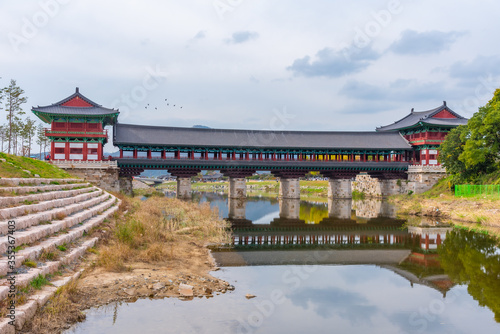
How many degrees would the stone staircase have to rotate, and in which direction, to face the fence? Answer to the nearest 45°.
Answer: approximately 45° to its left

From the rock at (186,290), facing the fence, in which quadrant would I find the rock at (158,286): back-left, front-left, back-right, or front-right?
back-left

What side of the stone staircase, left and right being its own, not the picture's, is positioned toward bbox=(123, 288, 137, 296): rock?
front

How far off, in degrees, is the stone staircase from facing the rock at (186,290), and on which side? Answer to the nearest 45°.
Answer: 0° — it already faces it

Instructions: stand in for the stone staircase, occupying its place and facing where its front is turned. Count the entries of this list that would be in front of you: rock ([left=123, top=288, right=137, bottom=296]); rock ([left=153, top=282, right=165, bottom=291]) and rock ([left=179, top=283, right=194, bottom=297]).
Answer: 3

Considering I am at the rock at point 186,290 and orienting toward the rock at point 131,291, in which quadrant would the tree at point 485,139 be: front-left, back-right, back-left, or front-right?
back-right

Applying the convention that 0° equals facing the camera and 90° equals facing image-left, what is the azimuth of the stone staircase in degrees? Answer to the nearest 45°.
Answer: approximately 315°

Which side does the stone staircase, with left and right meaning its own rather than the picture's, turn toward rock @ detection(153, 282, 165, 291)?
front

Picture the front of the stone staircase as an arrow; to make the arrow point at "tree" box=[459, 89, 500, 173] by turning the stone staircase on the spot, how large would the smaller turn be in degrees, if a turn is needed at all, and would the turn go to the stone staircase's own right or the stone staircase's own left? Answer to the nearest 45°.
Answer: approximately 45° to the stone staircase's own left
